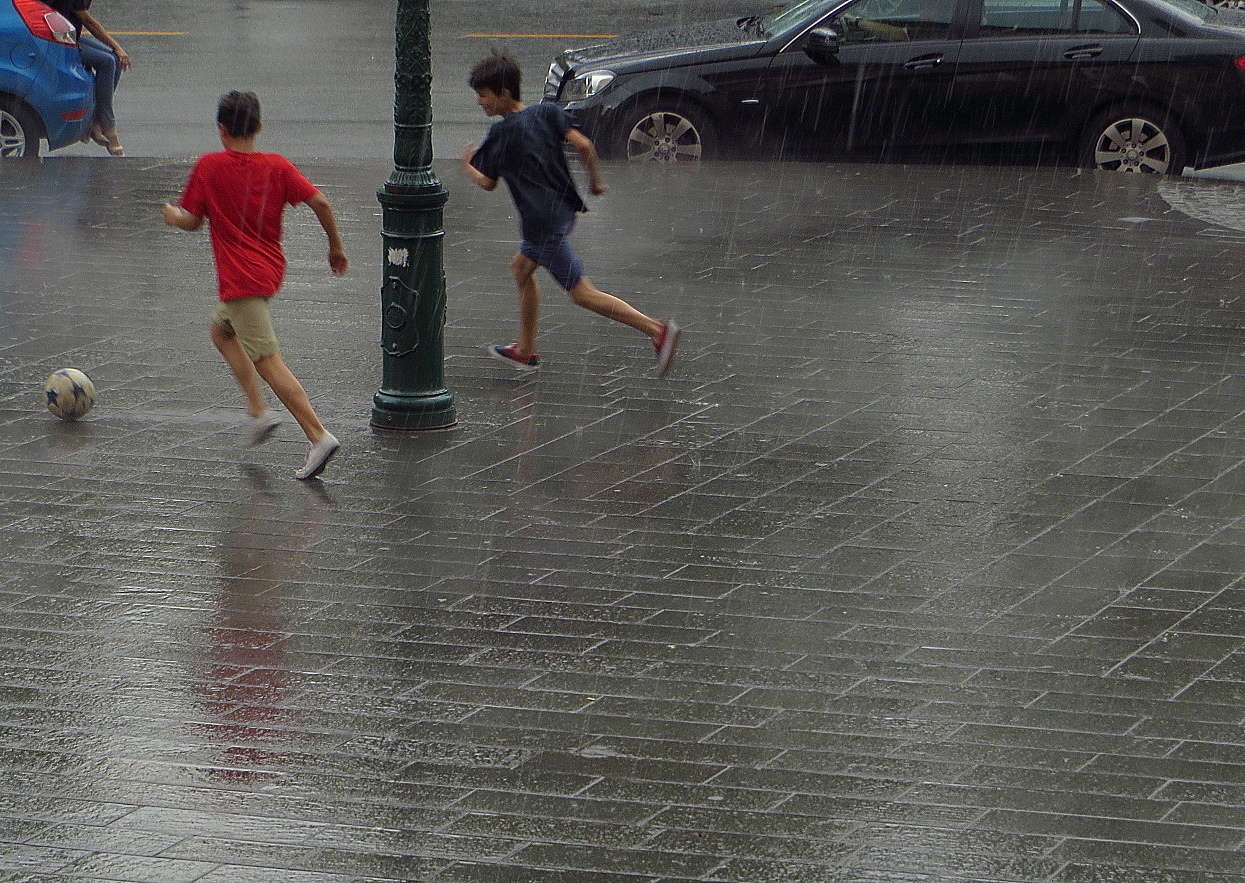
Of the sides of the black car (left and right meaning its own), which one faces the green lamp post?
left

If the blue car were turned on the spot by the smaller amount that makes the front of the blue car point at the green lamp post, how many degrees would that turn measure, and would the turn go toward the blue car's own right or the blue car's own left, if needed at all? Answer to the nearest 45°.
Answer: approximately 90° to the blue car's own left

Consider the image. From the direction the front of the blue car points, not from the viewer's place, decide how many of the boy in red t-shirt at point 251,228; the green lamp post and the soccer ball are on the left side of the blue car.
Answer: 3

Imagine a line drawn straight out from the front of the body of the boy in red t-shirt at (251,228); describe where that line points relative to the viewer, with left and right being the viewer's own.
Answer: facing away from the viewer and to the left of the viewer

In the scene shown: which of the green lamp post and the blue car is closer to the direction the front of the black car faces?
the blue car

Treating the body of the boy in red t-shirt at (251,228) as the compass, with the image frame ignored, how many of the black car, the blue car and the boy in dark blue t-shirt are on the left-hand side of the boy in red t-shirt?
0

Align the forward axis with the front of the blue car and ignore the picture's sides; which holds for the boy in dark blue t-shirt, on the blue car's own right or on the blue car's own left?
on the blue car's own left

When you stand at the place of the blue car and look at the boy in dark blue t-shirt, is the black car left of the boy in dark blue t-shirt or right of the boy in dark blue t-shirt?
left

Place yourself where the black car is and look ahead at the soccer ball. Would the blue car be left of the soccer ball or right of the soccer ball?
right

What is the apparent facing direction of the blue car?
to the viewer's left

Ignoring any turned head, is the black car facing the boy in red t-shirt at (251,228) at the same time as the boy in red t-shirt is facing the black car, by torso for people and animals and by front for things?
no

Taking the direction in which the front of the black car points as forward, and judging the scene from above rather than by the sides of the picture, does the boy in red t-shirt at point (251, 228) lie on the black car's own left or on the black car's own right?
on the black car's own left

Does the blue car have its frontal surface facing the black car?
no

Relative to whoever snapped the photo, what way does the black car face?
facing to the left of the viewer

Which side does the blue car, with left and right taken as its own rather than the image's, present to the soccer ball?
left

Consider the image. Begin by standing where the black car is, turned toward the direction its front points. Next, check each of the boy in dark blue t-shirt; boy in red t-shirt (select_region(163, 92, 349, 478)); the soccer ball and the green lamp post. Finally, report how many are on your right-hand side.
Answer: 0
